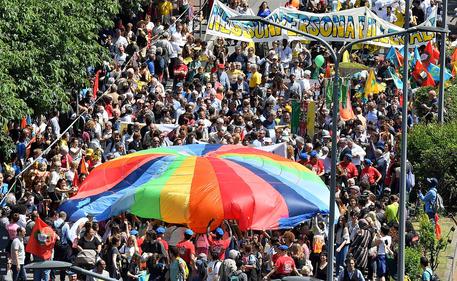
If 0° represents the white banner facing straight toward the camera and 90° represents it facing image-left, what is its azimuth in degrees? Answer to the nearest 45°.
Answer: approximately 0°
